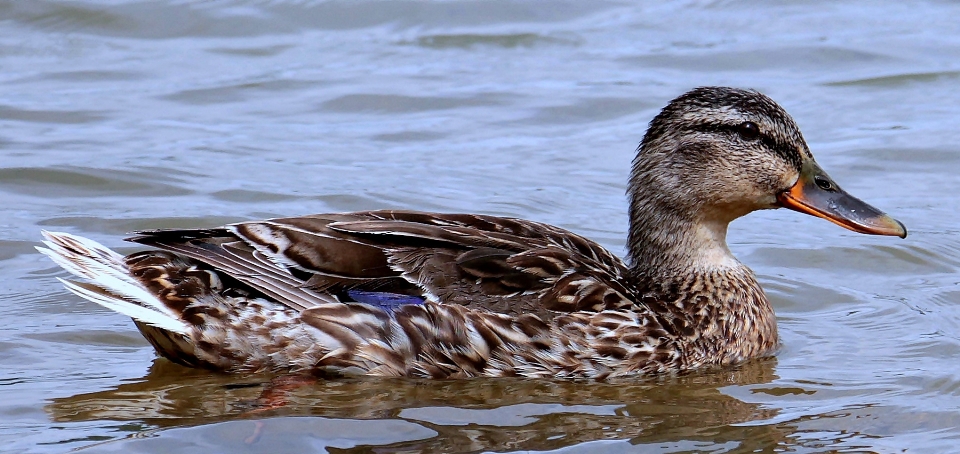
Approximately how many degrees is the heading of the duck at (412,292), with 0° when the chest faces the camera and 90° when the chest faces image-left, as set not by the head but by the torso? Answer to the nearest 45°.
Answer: approximately 270°
